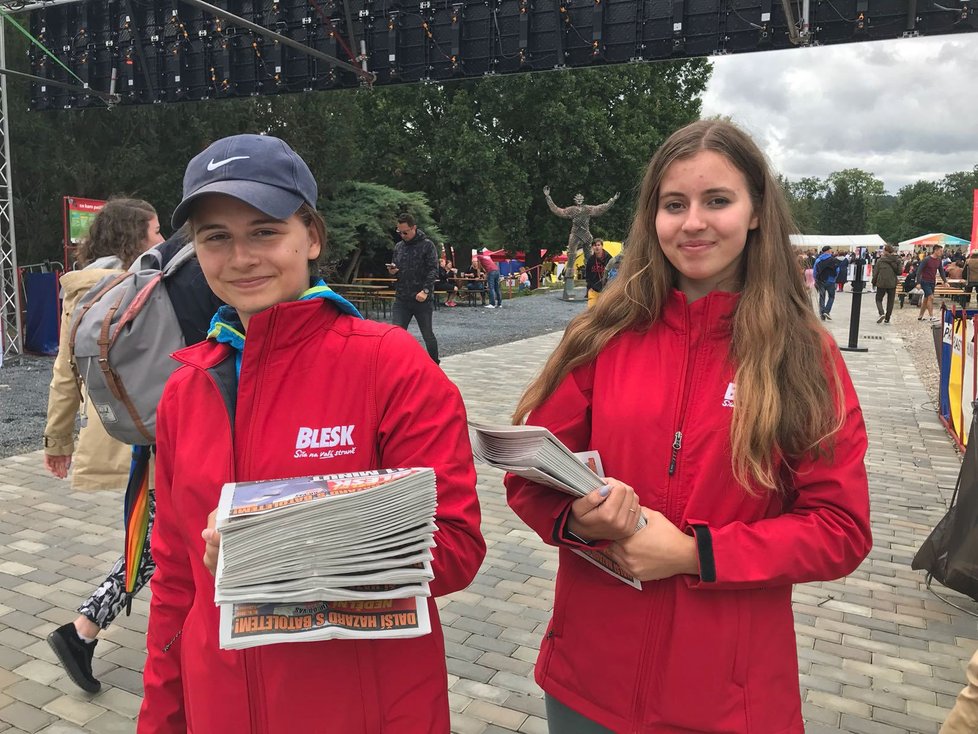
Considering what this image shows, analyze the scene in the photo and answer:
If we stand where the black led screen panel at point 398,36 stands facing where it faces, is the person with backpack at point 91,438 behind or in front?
behind

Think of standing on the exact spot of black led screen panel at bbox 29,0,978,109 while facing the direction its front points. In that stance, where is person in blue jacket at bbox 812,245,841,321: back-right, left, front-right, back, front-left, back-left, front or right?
front-right

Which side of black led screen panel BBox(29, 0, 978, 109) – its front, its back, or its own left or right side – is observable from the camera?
back

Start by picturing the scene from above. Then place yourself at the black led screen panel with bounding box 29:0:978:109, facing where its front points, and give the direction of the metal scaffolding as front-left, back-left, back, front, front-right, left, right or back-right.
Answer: left

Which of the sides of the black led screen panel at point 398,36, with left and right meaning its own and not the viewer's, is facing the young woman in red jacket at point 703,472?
back

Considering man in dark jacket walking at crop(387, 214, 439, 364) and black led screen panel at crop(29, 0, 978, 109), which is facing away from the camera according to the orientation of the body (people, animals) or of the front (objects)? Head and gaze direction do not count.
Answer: the black led screen panel

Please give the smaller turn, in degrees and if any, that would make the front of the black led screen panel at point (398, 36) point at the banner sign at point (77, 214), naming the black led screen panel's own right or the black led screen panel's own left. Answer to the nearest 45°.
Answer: approximately 90° to the black led screen panel's own left

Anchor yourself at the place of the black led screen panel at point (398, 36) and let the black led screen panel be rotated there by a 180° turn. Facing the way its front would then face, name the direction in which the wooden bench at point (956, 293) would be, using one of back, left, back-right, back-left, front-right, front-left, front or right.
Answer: back-left

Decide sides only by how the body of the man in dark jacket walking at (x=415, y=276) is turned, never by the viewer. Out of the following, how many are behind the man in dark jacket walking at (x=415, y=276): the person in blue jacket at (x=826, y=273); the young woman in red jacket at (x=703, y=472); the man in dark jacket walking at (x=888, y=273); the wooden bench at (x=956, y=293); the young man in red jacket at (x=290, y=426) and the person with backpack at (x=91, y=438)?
3

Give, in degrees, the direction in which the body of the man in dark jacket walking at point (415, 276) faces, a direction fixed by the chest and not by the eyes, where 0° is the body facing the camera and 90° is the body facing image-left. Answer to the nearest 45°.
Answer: approximately 45°

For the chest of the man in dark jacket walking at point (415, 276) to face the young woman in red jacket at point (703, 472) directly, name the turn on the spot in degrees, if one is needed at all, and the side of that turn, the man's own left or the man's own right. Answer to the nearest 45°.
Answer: approximately 45° to the man's own left

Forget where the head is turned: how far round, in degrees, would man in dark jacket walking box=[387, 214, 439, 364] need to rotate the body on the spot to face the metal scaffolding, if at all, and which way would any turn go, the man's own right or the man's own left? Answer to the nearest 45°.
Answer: approximately 45° to the man's own right

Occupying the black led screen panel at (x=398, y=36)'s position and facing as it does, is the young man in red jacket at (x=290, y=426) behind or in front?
behind

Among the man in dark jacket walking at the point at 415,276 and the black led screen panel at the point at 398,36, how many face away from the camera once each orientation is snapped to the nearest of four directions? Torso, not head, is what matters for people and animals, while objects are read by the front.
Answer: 1

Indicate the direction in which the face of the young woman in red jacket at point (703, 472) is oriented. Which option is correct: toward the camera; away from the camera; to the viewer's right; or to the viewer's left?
toward the camera

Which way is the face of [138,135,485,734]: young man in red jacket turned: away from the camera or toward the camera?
toward the camera
